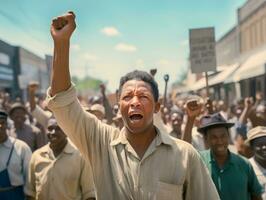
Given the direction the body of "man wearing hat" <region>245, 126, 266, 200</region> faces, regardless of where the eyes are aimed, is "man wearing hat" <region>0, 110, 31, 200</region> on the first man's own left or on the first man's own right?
on the first man's own right

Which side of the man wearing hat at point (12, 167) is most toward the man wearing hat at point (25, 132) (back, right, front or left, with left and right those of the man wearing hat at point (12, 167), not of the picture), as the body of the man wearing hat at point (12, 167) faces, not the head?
back

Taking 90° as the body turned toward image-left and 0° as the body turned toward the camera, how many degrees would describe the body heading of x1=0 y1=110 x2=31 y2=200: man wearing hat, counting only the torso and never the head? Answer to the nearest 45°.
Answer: approximately 0°

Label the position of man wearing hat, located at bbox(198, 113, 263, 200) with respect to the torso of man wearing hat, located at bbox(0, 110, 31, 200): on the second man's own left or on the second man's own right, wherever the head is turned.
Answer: on the second man's own left

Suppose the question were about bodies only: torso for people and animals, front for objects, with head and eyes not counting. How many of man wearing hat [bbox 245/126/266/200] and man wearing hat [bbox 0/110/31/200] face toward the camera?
2
